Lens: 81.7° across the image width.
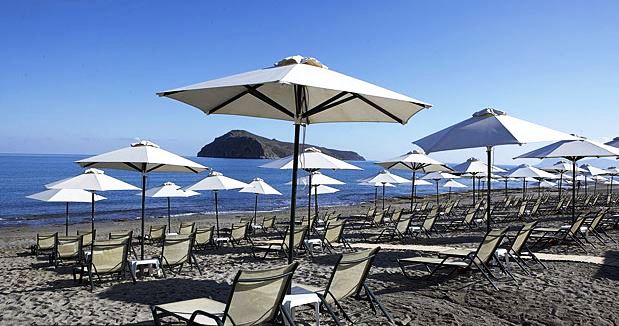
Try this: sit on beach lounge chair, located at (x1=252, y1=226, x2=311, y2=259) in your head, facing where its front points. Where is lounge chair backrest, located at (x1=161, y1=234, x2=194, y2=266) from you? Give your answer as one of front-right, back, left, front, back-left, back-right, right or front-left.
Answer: front-left

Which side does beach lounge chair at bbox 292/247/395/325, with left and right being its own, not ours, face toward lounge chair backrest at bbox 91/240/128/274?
front

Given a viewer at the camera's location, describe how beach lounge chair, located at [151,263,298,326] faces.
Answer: facing away from the viewer and to the left of the viewer

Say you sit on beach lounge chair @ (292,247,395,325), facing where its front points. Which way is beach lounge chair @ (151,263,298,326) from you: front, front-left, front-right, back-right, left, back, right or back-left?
left

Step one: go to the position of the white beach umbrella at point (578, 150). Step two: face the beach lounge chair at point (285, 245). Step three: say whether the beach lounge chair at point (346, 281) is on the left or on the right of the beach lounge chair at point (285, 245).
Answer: left

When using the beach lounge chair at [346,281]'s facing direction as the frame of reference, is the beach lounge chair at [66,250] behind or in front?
in front

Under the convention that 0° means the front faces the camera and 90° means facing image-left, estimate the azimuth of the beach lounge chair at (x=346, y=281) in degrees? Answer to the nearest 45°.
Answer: approximately 135°

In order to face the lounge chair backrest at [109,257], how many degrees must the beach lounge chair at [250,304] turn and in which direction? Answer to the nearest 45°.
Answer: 0° — it already faces it

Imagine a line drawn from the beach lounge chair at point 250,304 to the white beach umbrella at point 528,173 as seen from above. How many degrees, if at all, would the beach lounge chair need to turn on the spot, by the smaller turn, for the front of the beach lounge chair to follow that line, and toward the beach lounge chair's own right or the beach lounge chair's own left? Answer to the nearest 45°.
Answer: approximately 90° to the beach lounge chair's own right
